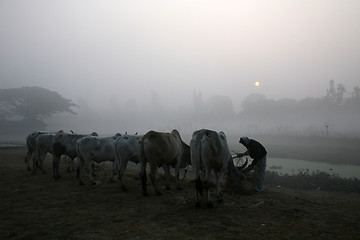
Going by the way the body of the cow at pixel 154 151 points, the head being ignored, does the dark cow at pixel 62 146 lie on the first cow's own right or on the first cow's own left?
on the first cow's own left

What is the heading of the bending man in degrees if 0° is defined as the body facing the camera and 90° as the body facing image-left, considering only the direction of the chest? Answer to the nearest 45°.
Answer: approximately 90°

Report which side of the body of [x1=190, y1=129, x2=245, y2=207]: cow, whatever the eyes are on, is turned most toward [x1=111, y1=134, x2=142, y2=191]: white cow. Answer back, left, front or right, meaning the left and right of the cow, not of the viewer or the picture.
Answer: left

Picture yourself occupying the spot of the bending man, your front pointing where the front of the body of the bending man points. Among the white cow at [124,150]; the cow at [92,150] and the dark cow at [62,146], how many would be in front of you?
3

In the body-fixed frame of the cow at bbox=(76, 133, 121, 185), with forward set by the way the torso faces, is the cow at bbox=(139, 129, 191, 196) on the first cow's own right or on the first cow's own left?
on the first cow's own right

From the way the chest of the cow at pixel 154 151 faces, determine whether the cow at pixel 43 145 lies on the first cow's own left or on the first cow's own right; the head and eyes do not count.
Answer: on the first cow's own left

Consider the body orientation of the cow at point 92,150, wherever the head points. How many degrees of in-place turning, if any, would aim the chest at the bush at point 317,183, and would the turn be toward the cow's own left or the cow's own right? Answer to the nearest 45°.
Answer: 0° — it already faces it

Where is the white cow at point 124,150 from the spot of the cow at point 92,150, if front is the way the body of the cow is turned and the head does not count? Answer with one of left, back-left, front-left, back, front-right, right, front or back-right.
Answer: front-right
